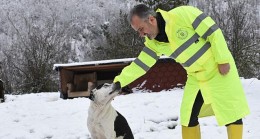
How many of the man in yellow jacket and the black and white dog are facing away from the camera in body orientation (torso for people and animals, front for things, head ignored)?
0

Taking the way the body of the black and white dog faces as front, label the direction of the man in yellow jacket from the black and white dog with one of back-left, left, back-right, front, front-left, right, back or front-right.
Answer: left

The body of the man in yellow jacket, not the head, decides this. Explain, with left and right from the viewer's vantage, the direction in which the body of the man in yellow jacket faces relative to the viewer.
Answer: facing the viewer and to the left of the viewer

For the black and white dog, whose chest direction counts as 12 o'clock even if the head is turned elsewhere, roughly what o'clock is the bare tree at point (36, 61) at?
The bare tree is roughly at 4 o'clock from the black and white dog.

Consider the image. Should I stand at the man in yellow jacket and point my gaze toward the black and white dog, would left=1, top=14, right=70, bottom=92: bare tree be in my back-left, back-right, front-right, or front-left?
front-right

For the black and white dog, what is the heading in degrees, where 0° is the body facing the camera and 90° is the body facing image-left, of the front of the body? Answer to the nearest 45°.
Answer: approximately 45°

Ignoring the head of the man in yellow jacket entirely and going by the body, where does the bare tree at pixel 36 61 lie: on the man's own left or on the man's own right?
on the man's own right
